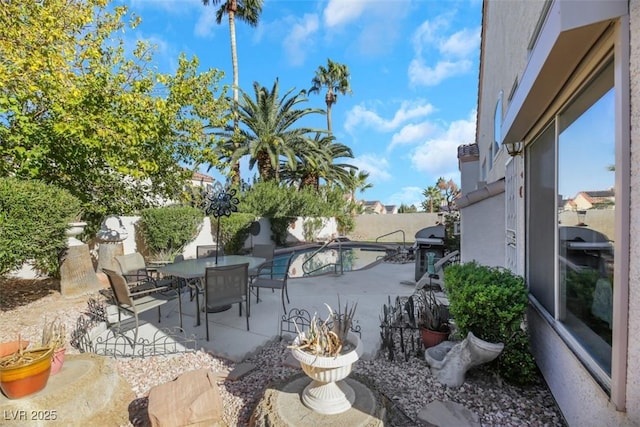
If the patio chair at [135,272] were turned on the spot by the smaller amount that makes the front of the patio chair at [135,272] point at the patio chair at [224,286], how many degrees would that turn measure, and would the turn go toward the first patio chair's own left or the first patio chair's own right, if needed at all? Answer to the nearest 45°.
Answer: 0° — it already faces it

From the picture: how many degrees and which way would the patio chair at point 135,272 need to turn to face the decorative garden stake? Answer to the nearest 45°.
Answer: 0° — it already faces it

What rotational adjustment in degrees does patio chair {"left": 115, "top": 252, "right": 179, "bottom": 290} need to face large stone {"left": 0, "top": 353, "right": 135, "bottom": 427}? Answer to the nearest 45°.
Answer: approximately 45° to its right

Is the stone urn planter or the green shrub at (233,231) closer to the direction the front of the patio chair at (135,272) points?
the stone urn planter

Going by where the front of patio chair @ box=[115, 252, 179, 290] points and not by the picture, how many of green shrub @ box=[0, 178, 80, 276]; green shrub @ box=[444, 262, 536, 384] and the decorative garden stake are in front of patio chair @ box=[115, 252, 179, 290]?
2

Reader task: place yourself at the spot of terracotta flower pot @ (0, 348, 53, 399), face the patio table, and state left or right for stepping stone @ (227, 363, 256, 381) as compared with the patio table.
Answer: right

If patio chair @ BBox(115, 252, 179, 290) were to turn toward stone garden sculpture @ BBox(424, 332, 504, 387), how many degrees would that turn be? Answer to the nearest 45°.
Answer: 0° — it already faces it

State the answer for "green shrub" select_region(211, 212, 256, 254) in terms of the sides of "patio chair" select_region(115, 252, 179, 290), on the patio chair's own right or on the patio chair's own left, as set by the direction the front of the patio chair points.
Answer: on the patio chair's own left

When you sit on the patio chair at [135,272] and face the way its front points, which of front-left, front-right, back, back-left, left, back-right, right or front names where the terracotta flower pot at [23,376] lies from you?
front-right

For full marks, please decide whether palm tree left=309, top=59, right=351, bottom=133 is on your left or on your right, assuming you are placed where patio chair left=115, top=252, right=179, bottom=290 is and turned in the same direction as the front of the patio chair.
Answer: on your left

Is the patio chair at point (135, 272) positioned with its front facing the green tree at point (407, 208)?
no

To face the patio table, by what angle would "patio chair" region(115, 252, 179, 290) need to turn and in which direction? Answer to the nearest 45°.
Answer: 0° — it already faces it

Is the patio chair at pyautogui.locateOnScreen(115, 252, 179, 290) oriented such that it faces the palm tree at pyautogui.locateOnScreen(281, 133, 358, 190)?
no

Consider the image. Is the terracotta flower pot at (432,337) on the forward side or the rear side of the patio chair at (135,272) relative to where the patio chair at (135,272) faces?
on the forward side

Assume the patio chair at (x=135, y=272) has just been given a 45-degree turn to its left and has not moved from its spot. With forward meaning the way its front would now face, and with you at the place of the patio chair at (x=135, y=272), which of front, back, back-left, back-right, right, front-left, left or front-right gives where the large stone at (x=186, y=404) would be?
right

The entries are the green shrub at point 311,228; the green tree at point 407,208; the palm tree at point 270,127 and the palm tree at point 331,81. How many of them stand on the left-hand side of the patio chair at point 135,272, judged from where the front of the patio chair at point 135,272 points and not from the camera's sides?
4

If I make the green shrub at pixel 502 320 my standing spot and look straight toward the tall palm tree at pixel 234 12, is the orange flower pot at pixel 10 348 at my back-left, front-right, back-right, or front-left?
front-left

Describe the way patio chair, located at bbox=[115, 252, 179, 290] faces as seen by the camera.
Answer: facing the viewer and to the right of the viewer
